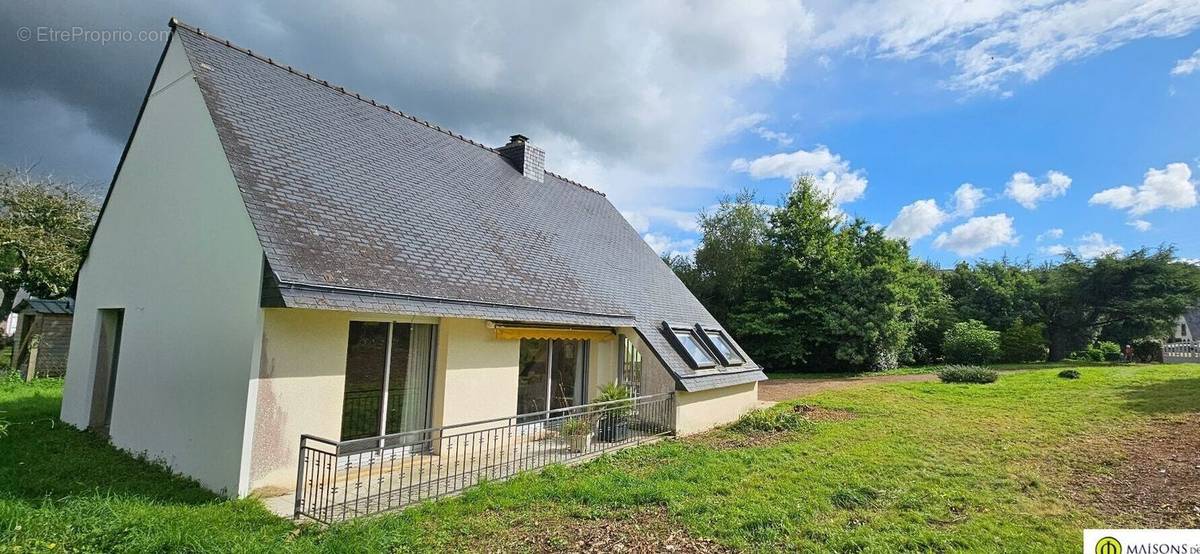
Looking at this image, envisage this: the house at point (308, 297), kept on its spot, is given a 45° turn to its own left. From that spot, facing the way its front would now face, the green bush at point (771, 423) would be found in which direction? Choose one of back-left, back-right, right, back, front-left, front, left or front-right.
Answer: front

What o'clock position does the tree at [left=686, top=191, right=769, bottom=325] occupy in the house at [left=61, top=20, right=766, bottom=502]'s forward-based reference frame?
The tree is roughly at 9 o'clock from the house.

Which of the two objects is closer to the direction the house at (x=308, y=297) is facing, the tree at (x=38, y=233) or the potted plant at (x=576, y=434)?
the potted plant

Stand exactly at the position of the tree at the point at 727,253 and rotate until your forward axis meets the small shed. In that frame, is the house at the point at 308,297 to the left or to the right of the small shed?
left

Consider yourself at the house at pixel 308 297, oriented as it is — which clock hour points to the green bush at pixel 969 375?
The green bush is roughly at 10 o'clock from the house.

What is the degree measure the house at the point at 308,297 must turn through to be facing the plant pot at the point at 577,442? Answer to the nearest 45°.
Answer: approximately 45° to its left

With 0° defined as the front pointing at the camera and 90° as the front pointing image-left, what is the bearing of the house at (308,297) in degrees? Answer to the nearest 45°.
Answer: approximately 315°

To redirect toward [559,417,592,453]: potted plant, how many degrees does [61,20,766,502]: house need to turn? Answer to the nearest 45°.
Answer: approximately 45° to its left

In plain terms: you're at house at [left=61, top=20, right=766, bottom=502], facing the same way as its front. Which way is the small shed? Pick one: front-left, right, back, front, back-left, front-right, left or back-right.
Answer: back

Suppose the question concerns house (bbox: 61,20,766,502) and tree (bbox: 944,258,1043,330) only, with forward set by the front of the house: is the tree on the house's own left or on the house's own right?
on the house's own left

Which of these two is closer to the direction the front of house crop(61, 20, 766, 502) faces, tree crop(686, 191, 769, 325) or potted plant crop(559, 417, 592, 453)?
the potted plant

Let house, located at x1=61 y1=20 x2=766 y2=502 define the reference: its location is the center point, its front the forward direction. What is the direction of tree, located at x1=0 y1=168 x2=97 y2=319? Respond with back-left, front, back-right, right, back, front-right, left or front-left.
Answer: back

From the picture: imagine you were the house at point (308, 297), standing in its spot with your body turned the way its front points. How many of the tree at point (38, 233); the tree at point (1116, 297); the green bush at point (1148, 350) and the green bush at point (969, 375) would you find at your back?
1

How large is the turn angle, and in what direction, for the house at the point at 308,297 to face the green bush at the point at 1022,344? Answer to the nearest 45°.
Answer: approximately 45° to its left

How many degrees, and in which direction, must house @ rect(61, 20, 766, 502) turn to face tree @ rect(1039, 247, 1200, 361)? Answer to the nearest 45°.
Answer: approximately 45° to its left
